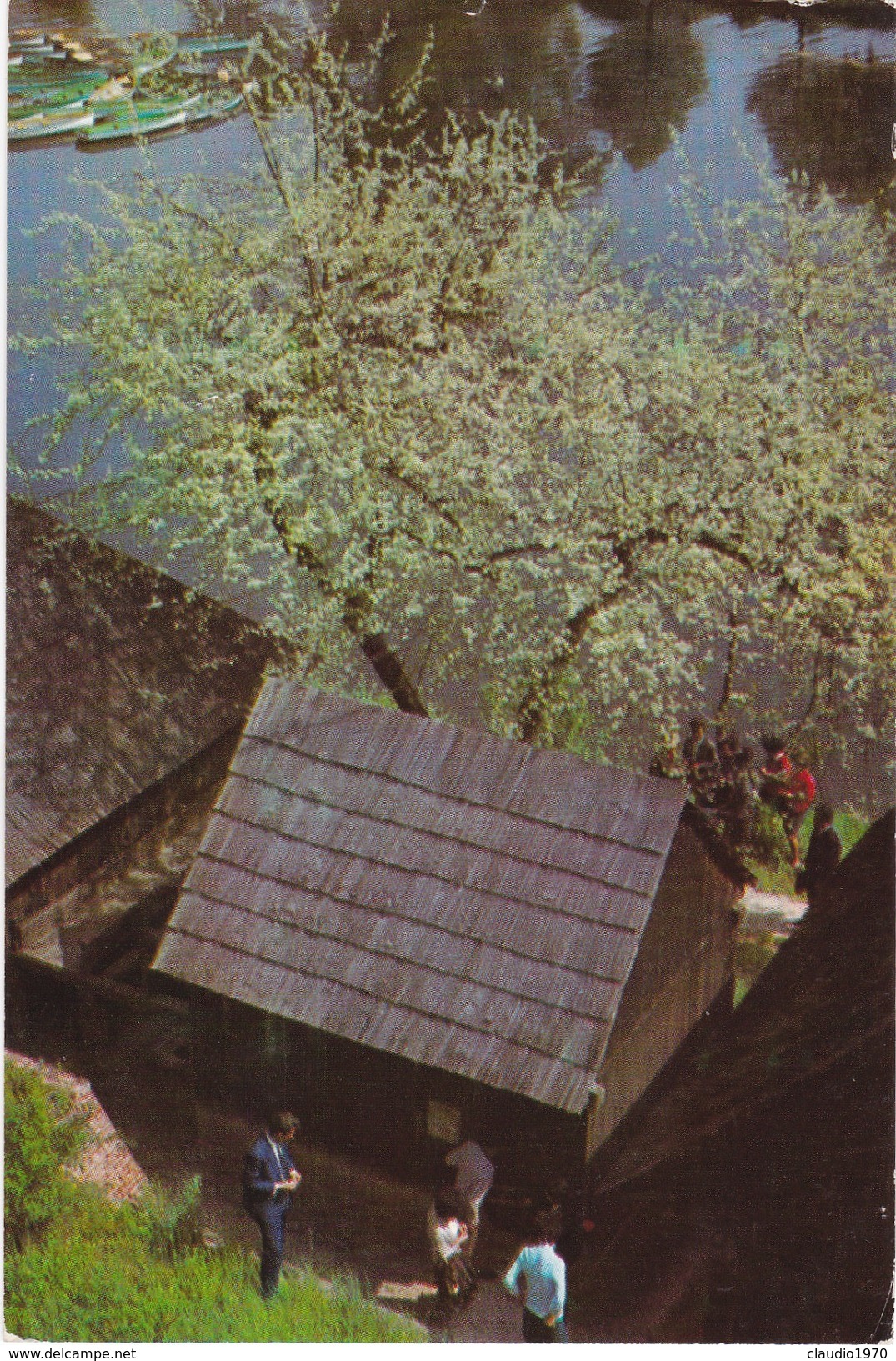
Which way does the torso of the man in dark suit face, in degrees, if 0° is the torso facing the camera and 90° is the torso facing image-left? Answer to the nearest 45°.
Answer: approximately 315°

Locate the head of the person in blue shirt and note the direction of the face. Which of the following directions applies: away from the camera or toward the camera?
away from the camera

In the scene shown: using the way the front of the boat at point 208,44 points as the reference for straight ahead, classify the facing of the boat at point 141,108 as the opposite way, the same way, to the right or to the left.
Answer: the same way
